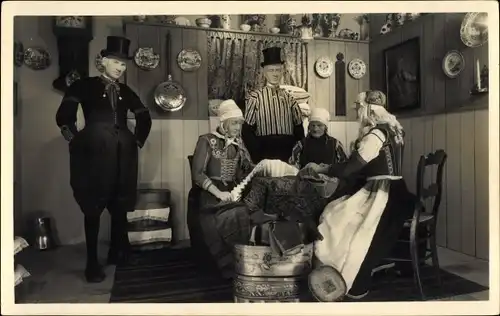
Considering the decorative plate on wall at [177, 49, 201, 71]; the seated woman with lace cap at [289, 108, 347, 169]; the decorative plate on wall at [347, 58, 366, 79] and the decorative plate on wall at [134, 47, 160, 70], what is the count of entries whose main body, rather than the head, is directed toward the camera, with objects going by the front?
4

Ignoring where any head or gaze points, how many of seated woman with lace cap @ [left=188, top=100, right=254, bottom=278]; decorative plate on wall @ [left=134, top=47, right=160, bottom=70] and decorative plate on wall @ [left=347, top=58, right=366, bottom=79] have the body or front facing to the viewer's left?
0

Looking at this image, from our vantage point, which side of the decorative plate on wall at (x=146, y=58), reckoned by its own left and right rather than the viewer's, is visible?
front

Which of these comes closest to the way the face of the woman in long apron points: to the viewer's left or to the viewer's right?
to the viewer's left

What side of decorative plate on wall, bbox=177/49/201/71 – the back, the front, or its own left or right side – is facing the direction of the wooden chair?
left

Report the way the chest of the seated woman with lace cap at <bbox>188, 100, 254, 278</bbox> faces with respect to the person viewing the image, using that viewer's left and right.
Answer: facing the viewer and to the right of the viewer

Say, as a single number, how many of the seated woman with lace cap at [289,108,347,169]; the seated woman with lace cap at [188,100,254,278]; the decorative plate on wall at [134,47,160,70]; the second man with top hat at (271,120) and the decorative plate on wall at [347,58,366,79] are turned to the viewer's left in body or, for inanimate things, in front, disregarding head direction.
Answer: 0

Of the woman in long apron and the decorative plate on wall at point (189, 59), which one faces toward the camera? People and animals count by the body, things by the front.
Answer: the decorative plate on wall

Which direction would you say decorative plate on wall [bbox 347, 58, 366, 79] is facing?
toward the camera

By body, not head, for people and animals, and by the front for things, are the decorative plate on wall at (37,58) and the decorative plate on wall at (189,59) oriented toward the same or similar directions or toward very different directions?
same or similar directions

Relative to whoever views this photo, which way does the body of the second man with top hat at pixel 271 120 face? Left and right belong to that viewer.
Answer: facing the viewer
